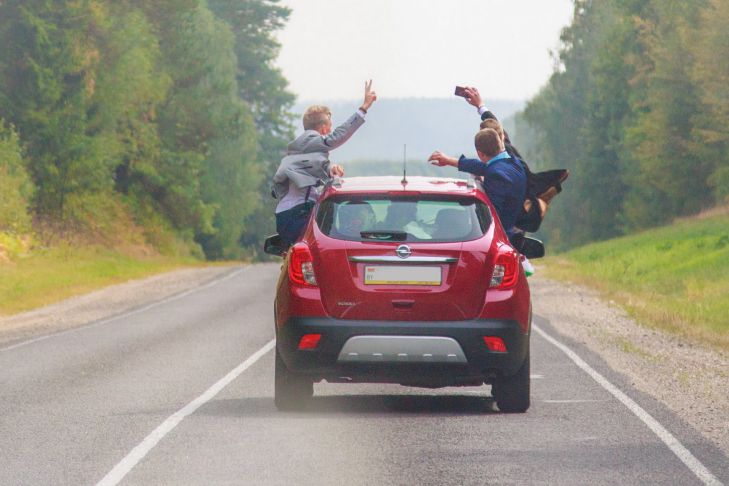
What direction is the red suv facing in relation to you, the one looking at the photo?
facing away from the viewer

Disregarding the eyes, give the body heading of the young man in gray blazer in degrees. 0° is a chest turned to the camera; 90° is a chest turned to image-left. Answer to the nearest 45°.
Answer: approximately 225°

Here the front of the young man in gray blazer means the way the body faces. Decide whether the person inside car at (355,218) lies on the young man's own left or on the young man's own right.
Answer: on the young man's own right
